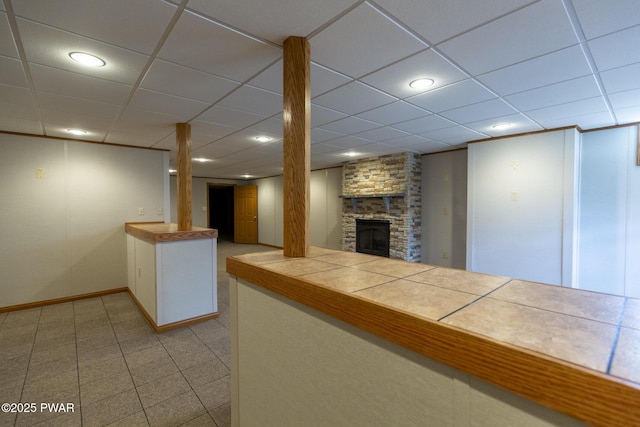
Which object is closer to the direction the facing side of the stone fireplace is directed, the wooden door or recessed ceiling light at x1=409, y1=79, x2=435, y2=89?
the recessed ceiling light

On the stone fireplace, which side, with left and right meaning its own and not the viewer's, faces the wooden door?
right

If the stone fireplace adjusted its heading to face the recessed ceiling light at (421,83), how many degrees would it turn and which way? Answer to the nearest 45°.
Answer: approximately 45° to its left

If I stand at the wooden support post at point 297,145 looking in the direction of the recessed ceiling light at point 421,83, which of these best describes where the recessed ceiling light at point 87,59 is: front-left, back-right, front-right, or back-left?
back-left

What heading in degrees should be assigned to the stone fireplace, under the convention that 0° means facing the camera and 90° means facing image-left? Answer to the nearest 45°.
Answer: approximately 45°

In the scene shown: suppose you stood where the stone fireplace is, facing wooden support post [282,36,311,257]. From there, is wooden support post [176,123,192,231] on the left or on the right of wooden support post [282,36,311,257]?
right

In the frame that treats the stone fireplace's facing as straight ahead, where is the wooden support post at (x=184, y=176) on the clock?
The wooden support post is roughly at 12 o'clock from the stone fireplace.

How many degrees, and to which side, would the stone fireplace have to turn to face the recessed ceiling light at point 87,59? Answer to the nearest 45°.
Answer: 0° — it already faces it
